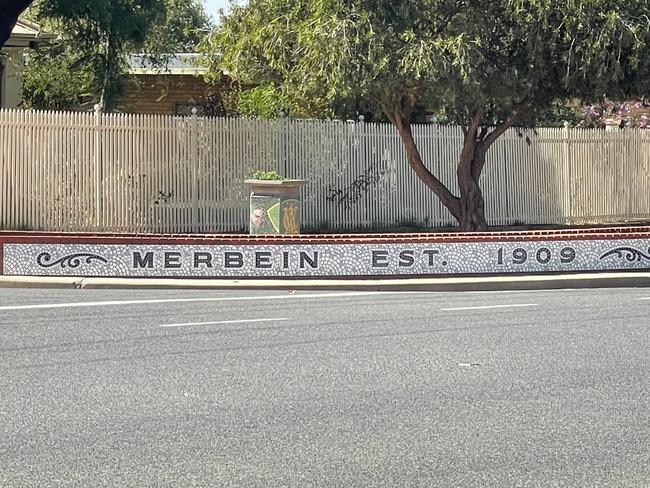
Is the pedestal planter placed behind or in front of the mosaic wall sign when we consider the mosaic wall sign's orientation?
behind

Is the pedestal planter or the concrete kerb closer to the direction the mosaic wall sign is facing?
the concrete kerb

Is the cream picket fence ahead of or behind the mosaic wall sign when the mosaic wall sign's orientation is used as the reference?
behind

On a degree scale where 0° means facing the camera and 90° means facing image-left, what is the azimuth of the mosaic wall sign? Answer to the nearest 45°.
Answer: approximately 0°

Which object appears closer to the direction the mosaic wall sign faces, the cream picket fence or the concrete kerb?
the concrete kerb
